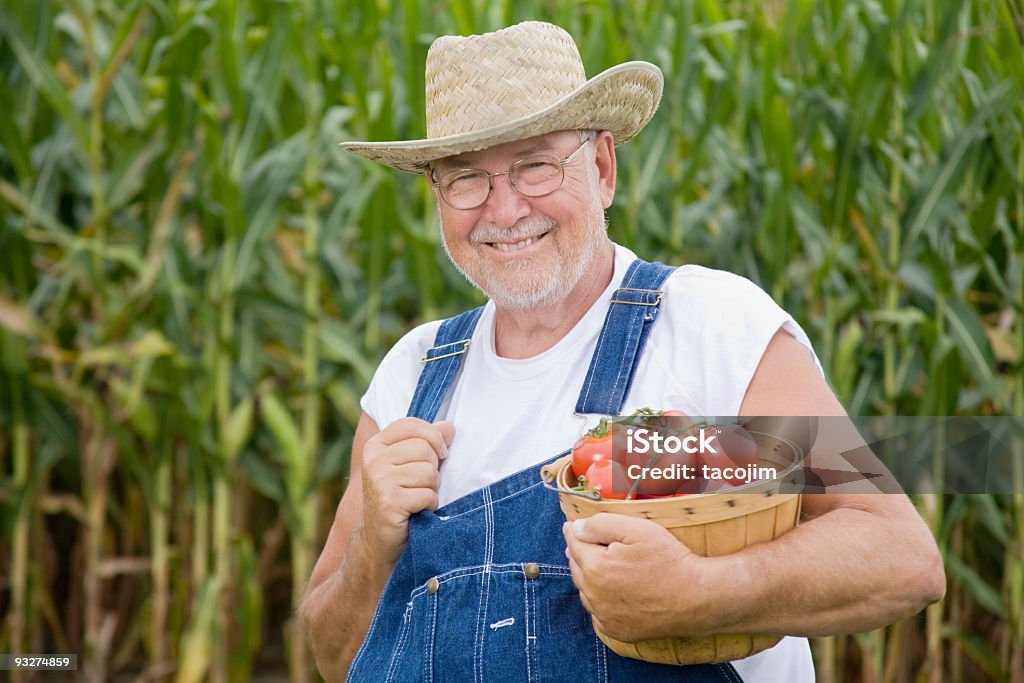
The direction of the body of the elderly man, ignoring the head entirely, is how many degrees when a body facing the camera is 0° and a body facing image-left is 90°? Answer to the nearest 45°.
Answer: approximately 45°
